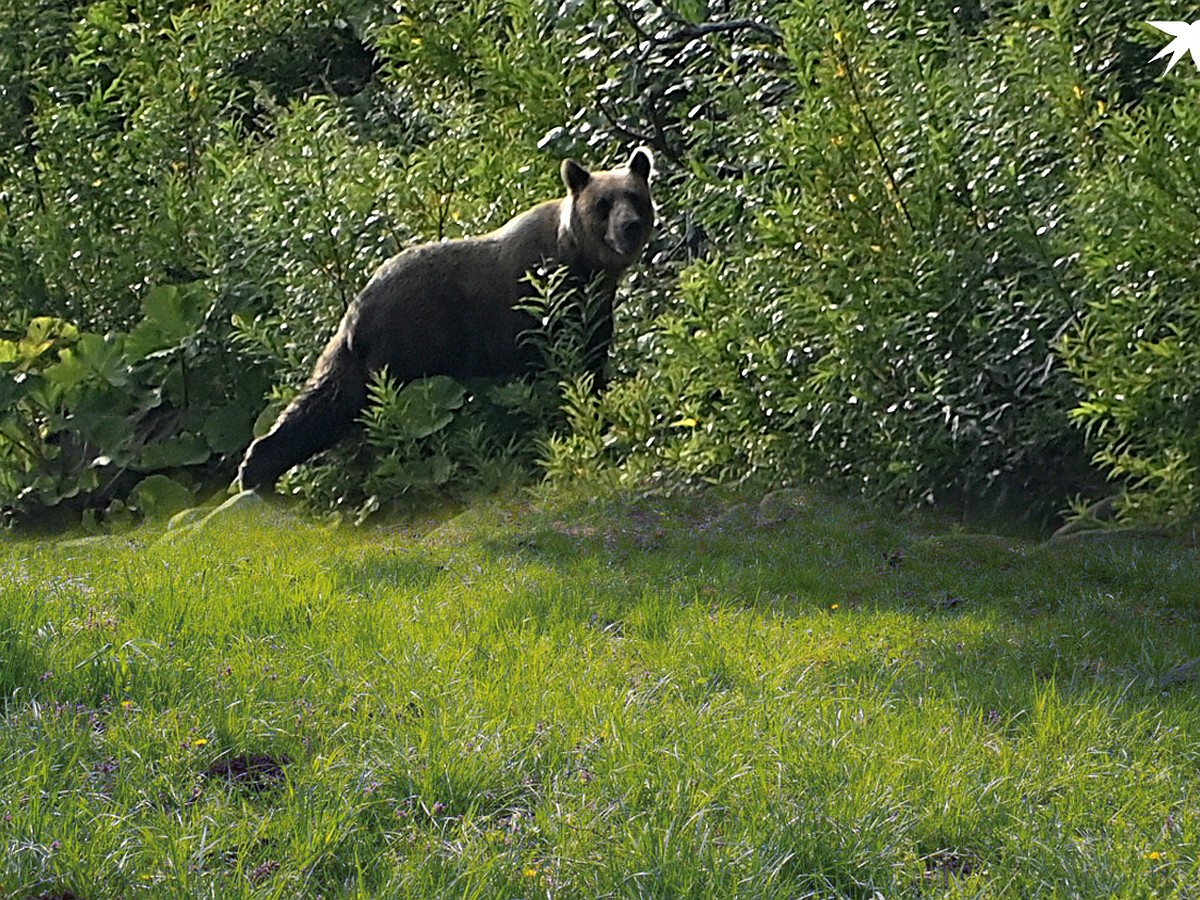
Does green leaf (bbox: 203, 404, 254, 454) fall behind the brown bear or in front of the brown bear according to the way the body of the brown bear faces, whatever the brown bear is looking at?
behind

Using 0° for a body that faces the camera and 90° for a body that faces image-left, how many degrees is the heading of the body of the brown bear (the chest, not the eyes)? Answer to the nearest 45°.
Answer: approximately 270°

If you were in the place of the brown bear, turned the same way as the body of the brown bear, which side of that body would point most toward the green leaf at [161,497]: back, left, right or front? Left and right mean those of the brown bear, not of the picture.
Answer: back

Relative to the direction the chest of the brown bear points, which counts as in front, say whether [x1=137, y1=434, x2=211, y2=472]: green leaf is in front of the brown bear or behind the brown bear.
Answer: behind
